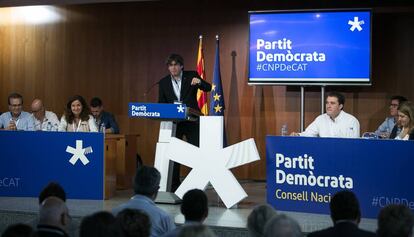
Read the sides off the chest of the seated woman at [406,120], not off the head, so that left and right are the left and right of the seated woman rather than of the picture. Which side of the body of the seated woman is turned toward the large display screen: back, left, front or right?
right

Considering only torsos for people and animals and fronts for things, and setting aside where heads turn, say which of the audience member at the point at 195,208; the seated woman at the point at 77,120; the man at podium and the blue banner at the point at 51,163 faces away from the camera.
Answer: the audience member

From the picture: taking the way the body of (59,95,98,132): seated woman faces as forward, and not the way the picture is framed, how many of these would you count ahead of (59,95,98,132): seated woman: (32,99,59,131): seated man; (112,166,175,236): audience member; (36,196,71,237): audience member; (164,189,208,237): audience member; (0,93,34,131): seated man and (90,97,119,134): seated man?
3

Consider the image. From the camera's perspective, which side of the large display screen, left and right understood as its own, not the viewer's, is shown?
front

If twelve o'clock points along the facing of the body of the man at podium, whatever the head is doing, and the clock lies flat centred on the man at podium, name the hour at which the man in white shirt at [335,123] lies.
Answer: The man in white shirt is roughly at 8 o'clock from the man at podium.

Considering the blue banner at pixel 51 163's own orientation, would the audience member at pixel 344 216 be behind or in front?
in front

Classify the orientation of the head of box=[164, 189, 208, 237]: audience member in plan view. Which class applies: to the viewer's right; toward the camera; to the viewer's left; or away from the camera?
away from the camera

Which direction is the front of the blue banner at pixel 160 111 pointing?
toward the camera

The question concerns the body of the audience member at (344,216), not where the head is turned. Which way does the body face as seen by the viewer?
away from the camera

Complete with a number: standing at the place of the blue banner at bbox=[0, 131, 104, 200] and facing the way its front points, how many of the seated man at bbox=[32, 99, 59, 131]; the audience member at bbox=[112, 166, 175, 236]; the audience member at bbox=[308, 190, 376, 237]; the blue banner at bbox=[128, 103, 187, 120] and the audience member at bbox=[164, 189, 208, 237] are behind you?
1

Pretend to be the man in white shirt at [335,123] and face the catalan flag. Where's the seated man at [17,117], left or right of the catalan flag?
left

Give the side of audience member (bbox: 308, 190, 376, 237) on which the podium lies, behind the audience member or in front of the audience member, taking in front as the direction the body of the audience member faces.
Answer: in front

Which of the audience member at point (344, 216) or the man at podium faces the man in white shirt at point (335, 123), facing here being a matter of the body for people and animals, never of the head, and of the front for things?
the audience member

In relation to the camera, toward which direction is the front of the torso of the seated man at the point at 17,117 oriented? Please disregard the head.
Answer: toward the camera

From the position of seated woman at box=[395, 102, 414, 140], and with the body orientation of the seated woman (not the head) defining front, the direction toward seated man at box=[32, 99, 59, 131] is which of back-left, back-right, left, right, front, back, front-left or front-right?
front-right

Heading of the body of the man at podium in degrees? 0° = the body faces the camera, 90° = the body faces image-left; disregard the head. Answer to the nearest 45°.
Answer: approximately 45°

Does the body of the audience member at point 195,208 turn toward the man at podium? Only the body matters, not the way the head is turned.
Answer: yes
